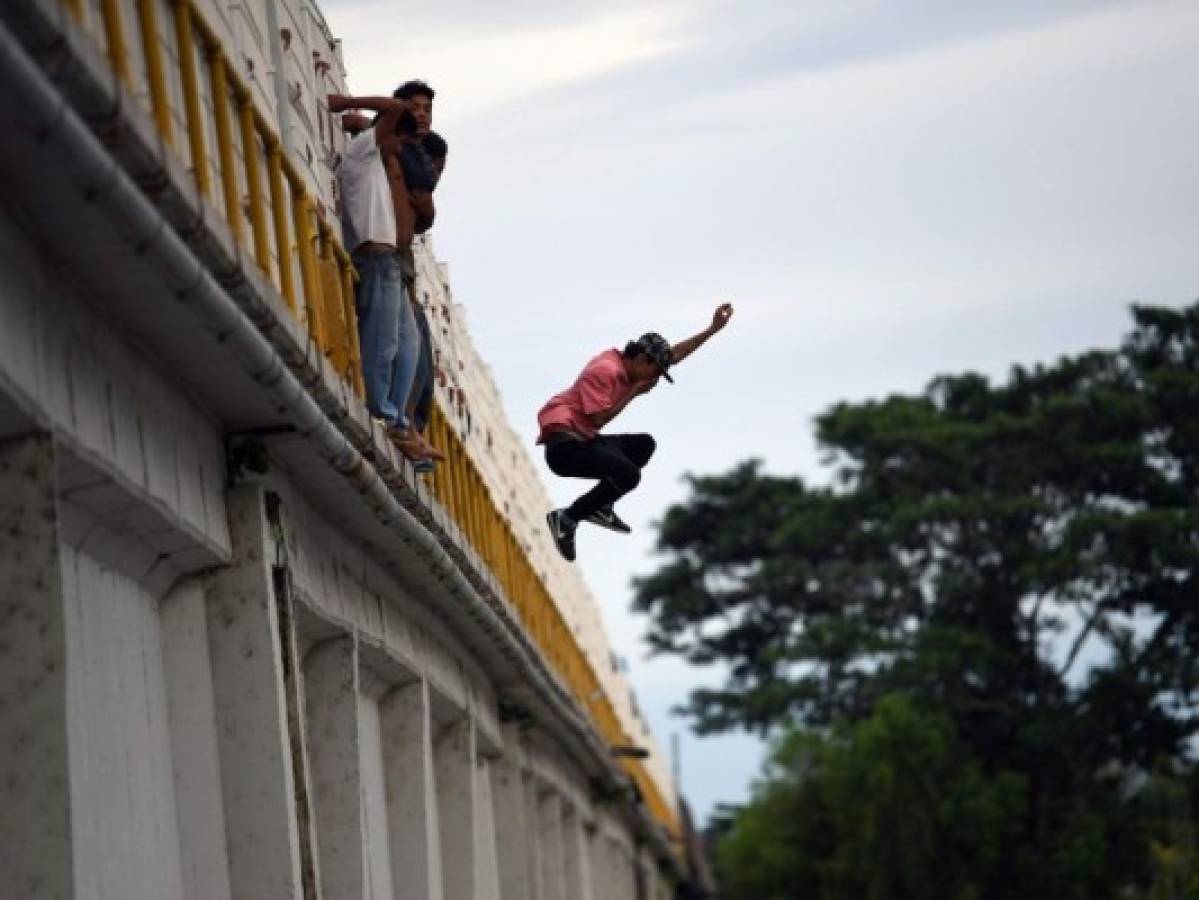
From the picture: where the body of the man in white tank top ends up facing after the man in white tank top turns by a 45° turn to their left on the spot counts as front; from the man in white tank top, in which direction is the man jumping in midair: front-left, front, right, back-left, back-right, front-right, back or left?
front

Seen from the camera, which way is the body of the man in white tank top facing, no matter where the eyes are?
to the viewer's right
